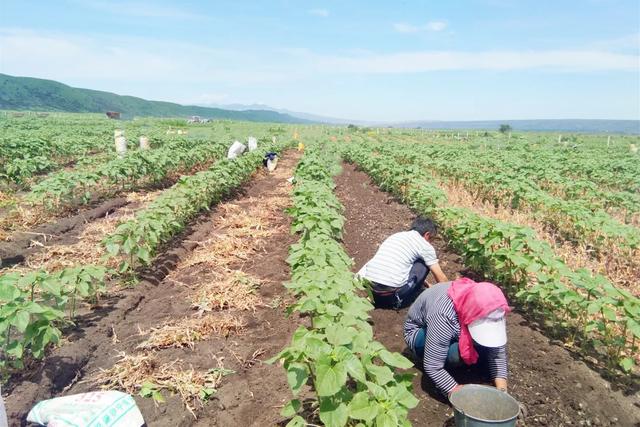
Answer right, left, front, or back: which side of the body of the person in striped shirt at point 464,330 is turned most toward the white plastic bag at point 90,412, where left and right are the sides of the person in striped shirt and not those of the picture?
right

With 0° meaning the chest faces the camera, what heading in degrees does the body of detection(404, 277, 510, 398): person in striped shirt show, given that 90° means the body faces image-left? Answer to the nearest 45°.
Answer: approximately 315°

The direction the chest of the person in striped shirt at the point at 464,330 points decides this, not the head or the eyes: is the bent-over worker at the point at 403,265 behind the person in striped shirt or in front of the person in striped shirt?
behind

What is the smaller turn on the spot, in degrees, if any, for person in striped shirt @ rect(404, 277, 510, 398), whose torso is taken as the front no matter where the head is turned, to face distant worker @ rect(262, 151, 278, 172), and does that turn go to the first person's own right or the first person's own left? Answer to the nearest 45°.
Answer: approximately 180°

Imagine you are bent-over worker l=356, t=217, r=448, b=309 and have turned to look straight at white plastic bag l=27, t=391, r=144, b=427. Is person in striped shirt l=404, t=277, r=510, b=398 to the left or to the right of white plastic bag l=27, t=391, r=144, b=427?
left

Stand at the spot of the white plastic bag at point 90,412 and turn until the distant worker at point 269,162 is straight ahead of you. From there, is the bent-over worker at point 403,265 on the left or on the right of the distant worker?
right
